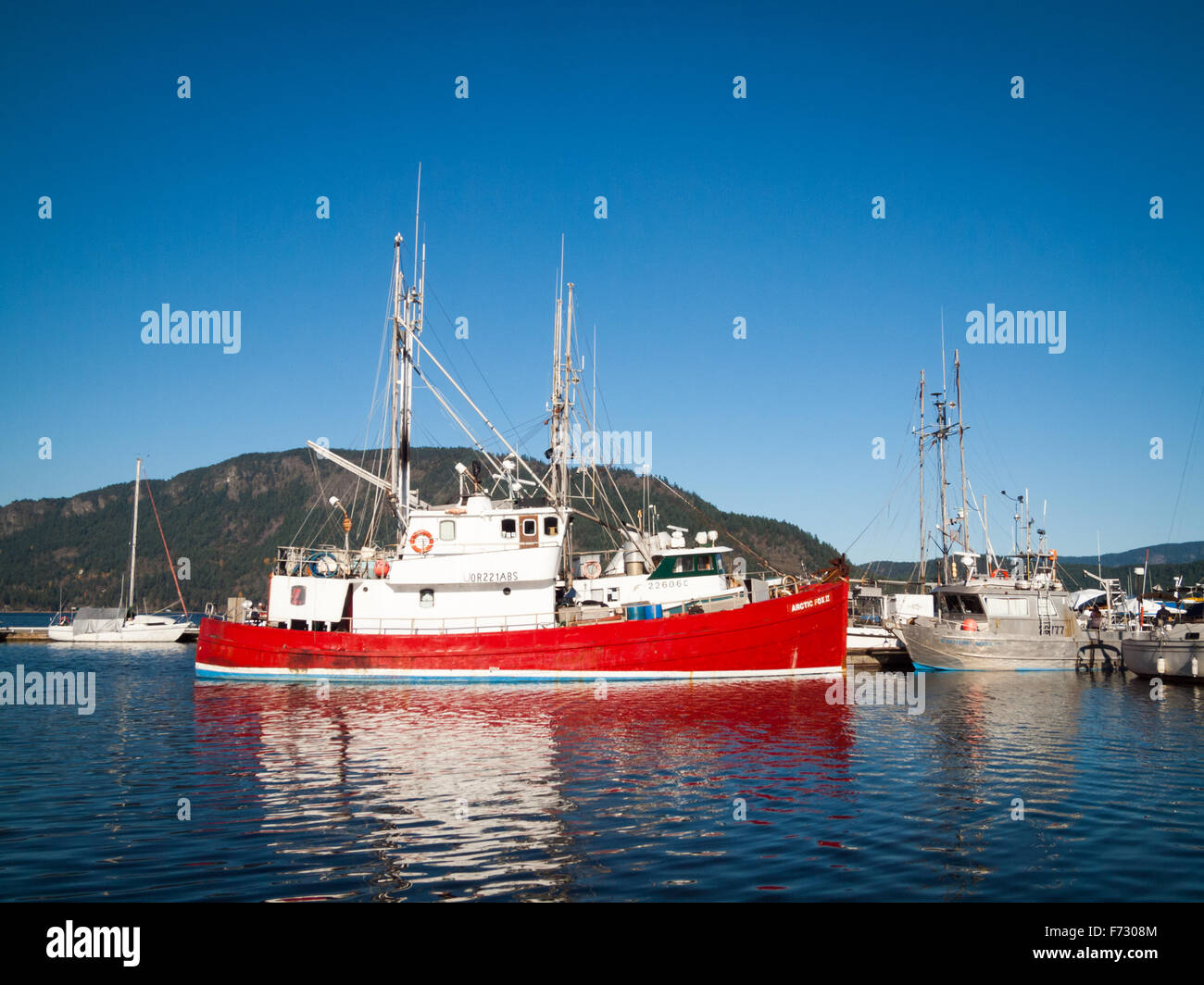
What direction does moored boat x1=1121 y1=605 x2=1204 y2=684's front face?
to the viewer's left

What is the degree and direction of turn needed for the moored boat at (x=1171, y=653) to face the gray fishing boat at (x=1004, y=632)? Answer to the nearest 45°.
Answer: approximately 45° to its right
